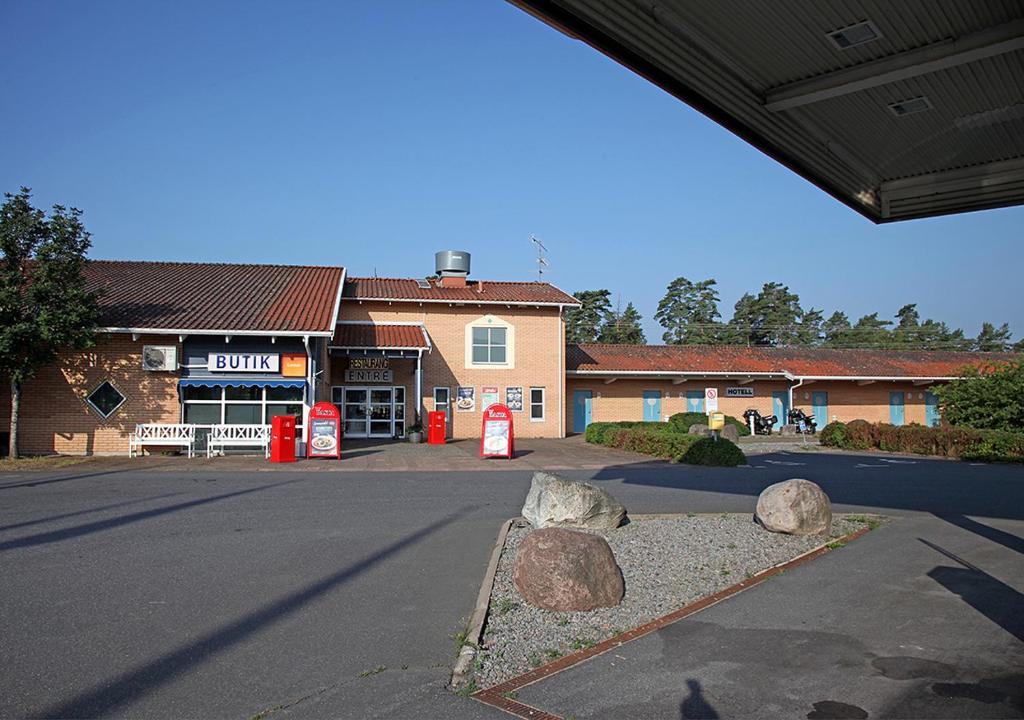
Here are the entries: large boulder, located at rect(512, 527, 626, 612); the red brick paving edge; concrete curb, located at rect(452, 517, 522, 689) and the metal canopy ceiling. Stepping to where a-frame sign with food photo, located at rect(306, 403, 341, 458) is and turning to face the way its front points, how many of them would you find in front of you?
4

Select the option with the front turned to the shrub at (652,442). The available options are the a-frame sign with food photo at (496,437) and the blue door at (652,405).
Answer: the blue door

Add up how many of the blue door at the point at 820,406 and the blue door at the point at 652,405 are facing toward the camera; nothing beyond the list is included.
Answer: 2

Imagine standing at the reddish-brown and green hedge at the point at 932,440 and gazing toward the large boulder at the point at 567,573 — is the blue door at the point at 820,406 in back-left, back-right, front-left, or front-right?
back-right

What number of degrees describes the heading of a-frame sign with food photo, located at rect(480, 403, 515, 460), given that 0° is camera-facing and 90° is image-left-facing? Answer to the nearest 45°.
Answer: approximately 0°

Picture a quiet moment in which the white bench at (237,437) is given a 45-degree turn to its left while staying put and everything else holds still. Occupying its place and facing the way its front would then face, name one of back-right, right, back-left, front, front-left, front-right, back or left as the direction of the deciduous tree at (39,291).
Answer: back-right

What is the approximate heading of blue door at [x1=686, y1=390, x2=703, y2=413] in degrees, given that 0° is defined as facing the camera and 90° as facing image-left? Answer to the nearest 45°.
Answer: approximately 0°
